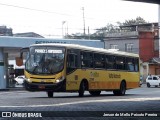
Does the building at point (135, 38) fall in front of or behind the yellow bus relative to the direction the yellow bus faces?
behind

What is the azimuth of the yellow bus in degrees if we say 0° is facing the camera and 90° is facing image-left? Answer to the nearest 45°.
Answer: approximately 45°
